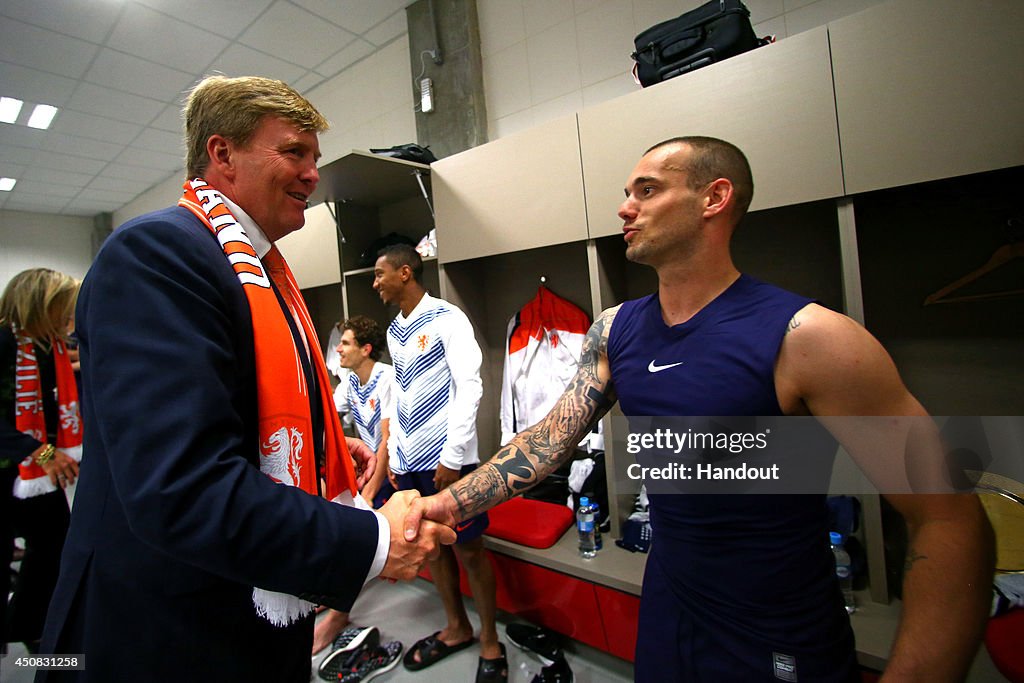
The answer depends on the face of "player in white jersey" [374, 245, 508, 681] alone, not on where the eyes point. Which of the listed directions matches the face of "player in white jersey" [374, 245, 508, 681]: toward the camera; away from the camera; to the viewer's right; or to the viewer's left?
to the viewer's left

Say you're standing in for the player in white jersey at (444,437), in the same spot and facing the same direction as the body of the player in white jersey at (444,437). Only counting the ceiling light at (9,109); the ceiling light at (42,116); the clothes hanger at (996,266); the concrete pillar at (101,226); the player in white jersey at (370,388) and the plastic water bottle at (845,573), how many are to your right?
4

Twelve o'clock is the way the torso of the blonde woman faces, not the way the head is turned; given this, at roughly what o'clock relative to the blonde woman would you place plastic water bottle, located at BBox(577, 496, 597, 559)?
The plastic water bottle is roughly at 12 o'clock from the blonde woman.

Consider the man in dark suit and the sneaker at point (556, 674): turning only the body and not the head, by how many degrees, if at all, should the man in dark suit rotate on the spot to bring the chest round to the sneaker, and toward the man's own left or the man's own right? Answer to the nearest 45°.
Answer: approximately 45° to the man's own left

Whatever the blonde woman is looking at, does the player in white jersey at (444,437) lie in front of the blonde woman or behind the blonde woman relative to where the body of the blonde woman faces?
in front

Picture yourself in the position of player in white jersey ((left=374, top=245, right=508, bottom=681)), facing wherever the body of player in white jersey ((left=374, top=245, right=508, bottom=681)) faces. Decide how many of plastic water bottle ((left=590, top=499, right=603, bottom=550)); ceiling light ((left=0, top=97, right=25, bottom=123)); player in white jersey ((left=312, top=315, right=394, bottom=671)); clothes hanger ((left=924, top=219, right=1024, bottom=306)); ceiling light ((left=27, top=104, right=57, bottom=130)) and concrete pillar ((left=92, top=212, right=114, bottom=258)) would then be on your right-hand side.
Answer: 4

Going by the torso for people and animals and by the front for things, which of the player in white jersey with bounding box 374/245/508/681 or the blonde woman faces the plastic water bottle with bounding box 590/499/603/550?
the blonde woman

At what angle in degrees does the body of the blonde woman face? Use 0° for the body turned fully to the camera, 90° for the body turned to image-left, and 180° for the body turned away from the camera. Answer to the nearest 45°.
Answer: approximately 315°

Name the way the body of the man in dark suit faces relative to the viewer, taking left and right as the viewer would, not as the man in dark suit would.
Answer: facing to the right of the viewer

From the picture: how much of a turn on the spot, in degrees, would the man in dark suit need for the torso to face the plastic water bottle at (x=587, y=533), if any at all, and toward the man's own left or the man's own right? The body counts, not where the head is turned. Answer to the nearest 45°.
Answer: approximately 45° to the man's own left
